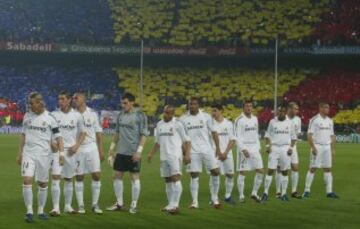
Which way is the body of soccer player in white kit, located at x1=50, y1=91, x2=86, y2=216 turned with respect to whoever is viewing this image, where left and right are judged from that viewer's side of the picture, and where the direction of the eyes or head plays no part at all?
facing the viewer

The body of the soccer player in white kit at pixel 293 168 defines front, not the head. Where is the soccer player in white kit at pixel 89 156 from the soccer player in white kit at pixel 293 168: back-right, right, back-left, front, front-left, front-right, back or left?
front-right

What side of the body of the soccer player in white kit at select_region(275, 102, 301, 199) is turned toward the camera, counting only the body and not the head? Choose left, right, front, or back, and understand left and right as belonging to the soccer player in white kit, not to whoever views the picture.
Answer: front

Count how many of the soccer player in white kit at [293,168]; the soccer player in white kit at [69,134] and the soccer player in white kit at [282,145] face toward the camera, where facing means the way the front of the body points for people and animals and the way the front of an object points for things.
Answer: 3

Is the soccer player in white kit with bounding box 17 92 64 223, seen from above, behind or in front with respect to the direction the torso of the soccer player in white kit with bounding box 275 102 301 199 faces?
in front

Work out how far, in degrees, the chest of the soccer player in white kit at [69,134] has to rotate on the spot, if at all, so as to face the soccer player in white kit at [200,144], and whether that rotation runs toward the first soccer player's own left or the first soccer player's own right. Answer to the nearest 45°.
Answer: approximately 90° to the first soccer player's own left

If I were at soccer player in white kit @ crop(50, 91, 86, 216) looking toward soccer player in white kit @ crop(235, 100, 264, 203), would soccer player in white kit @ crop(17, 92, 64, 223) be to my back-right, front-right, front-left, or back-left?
back-right

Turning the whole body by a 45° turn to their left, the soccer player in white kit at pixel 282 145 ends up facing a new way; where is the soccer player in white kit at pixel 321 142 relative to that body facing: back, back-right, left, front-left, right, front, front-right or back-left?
left

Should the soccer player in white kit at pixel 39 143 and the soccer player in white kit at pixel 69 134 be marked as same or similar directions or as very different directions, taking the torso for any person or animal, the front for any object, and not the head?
same or similar directions

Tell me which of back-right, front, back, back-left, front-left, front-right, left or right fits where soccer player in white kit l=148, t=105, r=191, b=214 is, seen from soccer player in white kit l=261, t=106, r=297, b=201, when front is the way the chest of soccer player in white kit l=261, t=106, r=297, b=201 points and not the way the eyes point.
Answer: front-right

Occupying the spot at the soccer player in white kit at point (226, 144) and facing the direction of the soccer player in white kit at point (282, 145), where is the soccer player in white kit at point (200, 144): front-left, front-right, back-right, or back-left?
back-right

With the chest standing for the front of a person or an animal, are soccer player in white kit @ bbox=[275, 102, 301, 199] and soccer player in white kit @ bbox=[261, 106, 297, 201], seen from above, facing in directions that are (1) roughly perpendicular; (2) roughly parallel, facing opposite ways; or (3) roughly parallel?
roughly parallel
